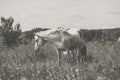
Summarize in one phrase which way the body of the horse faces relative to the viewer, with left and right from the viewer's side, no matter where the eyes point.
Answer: facing to the left of the viewer

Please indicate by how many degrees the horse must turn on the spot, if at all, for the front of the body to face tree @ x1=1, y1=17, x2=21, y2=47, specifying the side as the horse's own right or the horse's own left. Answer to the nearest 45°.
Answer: approximately 45° to the horse's own right
